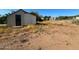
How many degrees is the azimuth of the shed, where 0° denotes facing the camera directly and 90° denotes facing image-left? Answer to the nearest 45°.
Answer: approximately 0°
